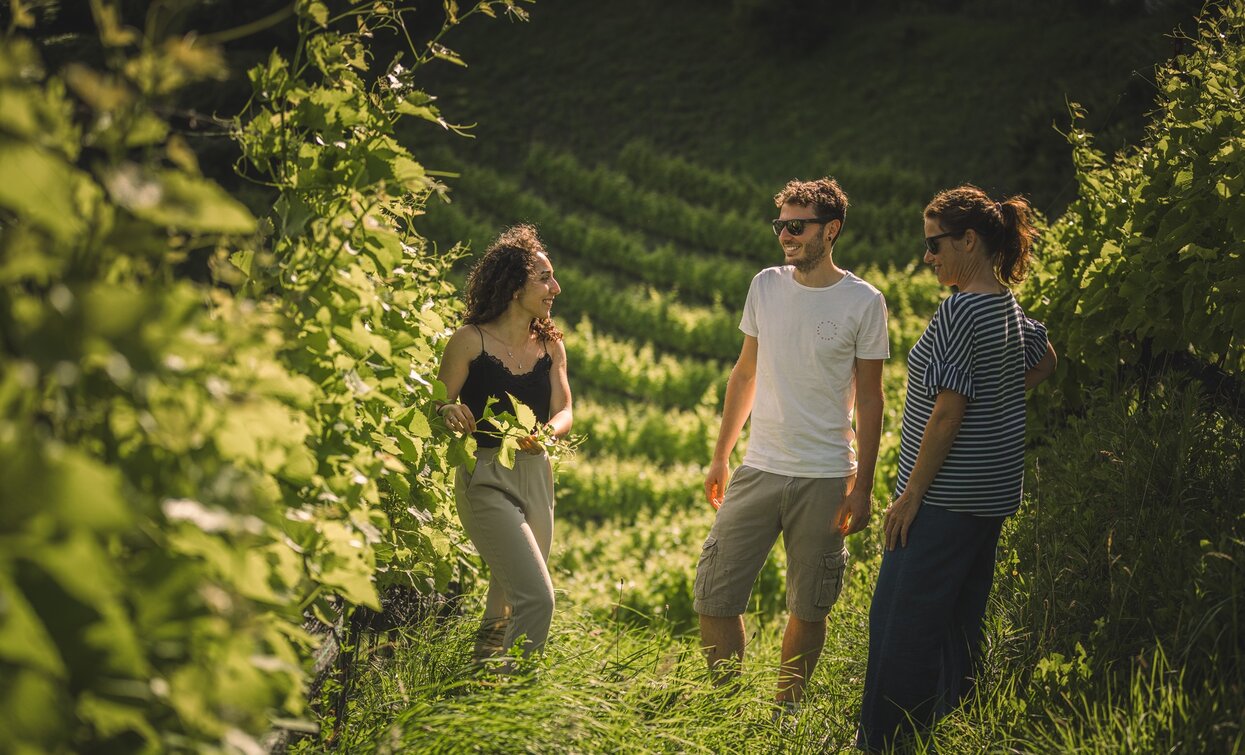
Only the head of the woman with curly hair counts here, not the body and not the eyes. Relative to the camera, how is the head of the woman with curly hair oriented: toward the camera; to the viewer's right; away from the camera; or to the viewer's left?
to the viewer's right

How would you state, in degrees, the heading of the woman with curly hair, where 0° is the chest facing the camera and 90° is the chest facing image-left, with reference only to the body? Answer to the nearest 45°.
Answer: approximately 315°

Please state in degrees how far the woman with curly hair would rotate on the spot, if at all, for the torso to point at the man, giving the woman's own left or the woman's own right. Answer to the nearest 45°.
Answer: approximately 45° to the woman's own left

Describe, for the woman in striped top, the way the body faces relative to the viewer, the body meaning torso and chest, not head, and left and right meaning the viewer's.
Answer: facing away from the viewer and to the left of the viewer

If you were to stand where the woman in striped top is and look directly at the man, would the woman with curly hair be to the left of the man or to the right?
left

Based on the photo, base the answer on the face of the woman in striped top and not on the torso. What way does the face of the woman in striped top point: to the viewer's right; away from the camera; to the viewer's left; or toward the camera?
to the viewer's left

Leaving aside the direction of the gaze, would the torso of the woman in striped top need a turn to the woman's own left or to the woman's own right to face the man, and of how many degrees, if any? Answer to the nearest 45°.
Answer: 0° — they already face them

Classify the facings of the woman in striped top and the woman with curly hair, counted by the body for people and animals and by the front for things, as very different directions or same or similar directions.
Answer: very different directions
